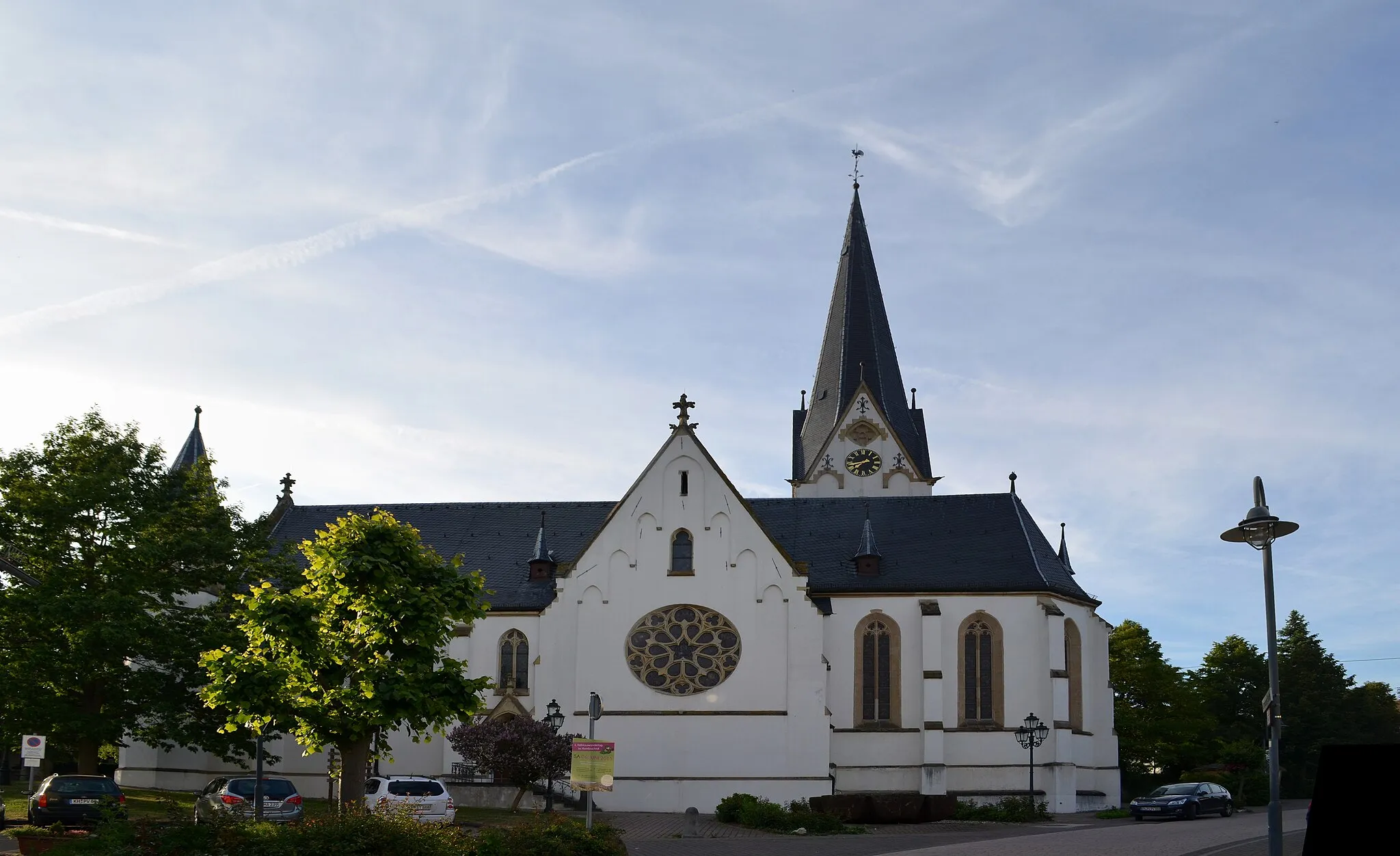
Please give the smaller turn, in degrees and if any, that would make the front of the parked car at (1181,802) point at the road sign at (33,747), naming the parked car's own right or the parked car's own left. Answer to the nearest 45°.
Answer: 0° — it already faces it

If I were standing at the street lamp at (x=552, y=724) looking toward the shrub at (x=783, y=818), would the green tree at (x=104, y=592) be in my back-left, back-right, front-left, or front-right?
back-right

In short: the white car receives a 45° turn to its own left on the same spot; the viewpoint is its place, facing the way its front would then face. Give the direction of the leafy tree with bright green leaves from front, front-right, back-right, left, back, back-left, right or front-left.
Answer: left

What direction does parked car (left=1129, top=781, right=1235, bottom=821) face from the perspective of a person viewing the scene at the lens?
facing the viewer and to the left of the viewer

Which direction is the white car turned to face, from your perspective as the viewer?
facing away from the viewer and to the left of the viewer

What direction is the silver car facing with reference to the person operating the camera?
facing away from the viewer and to the left of the viewer

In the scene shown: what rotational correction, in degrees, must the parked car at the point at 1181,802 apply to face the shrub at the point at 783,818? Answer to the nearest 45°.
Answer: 0° — it already faces it

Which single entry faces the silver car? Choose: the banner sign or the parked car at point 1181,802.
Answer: the parked car
